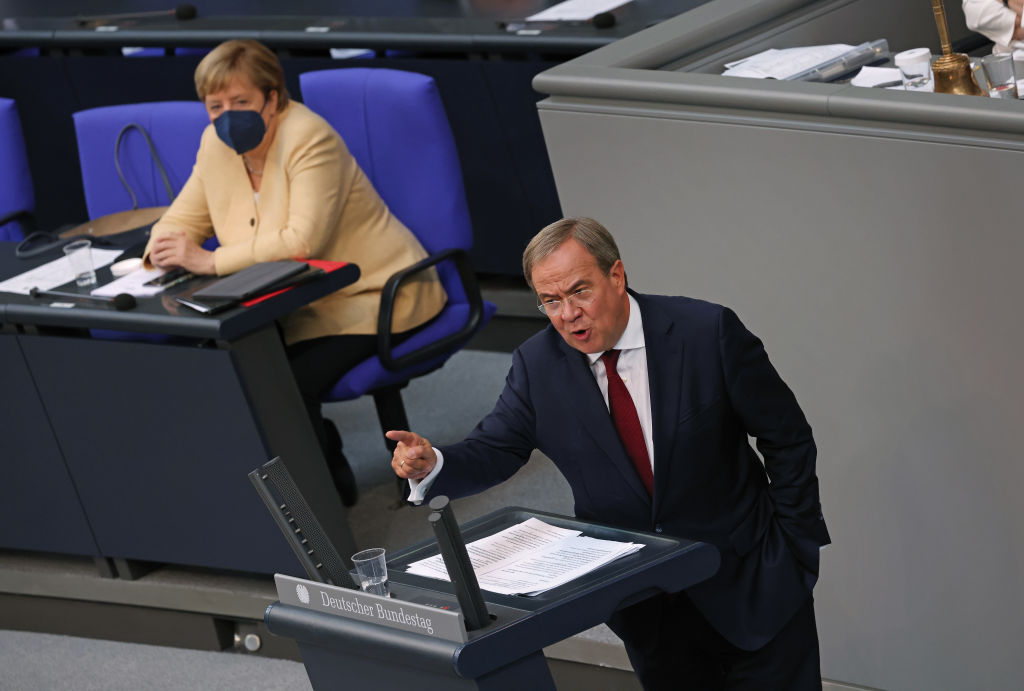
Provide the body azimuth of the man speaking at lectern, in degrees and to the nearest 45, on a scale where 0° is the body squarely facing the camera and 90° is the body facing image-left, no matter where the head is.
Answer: approximately 45°

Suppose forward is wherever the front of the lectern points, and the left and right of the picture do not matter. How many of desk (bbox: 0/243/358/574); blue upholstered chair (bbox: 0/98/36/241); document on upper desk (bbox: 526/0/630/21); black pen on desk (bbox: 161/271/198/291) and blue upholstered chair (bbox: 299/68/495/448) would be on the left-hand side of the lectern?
0

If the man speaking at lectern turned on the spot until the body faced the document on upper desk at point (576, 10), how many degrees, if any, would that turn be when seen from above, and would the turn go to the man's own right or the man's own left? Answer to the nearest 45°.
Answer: approximately 135° to the man's own right

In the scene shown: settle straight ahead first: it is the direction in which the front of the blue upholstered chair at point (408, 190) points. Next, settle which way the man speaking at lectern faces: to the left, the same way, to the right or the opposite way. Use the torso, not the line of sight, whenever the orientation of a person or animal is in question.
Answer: the same way

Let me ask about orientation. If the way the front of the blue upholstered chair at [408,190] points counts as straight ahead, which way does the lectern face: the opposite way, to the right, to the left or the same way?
the same way

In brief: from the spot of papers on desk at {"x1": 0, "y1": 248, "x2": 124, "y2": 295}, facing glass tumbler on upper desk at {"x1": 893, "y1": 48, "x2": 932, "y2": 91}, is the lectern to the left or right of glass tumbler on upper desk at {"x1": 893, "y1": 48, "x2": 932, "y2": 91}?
right

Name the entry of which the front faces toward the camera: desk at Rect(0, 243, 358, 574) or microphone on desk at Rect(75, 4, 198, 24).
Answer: the desk

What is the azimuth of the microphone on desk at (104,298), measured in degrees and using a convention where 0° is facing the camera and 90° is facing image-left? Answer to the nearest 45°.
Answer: approximately 270°

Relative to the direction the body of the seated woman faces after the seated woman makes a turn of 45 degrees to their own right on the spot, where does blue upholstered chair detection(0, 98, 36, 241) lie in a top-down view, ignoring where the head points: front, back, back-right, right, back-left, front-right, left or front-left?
front-right

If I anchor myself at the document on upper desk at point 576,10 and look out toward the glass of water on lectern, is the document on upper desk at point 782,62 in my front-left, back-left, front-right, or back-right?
front-left

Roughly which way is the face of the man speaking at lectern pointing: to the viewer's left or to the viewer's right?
to the viewer's left

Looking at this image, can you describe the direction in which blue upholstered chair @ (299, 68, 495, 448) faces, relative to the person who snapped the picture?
facing the viewer and to the left of the viewer

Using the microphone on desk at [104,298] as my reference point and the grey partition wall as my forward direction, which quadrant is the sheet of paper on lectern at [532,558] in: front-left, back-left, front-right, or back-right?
front-right

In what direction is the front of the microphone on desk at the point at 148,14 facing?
to the viewer's right
